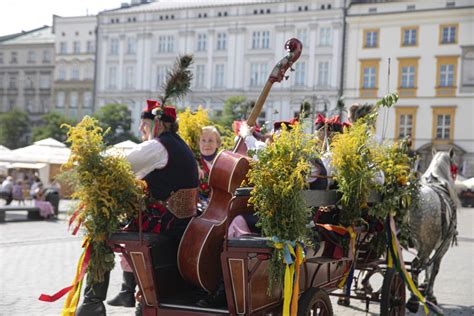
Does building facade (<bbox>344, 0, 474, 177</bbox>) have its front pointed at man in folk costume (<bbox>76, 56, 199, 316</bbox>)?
yes

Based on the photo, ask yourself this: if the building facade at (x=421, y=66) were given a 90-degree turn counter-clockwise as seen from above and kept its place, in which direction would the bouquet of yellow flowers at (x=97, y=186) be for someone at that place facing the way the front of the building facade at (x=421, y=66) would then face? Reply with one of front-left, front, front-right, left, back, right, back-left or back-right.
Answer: right

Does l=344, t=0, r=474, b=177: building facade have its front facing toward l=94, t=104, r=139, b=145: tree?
no

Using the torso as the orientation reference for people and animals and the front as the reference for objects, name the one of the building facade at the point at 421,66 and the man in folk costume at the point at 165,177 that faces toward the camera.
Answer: the building facade

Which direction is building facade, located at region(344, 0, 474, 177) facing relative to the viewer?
toward the camera

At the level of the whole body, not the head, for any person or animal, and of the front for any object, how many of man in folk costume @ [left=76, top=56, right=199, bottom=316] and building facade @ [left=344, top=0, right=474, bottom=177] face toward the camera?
1

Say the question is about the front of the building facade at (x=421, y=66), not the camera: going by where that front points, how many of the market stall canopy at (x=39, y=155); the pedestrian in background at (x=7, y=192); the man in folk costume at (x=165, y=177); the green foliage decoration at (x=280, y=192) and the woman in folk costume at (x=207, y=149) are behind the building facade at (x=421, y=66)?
0

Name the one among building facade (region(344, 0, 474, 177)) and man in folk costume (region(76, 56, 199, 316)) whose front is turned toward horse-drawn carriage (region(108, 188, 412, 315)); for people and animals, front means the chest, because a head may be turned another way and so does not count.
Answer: the building facade

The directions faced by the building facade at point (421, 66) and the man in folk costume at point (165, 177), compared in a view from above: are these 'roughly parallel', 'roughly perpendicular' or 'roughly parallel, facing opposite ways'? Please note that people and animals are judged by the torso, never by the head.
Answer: roughly perpendicular

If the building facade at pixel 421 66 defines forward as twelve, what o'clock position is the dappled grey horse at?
The dappled grey horse is roughly at 12 o'clock from the building facade.

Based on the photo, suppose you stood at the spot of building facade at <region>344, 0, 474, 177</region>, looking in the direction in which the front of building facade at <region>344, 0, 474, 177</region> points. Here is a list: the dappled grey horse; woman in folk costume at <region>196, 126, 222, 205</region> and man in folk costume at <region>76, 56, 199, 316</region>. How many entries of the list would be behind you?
0

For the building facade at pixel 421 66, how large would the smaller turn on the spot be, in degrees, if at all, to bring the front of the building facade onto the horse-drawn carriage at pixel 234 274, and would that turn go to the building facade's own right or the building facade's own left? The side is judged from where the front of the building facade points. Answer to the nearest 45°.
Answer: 0° — it already faces it
